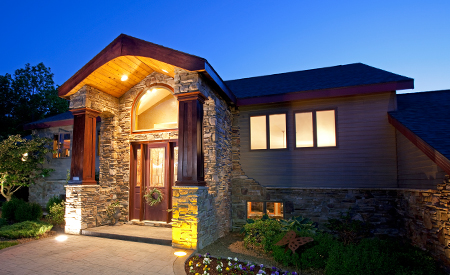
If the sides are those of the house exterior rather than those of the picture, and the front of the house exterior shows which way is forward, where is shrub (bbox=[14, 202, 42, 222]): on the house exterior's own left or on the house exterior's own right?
on the house exterior's own right

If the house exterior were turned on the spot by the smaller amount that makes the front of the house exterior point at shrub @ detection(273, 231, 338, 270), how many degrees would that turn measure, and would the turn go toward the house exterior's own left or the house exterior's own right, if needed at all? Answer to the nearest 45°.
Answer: approximately 90° to the house exterior's own left

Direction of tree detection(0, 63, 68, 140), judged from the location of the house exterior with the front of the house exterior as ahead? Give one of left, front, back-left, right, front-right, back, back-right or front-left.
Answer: right

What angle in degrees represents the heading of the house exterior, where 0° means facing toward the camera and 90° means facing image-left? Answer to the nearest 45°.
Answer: approximately 45°

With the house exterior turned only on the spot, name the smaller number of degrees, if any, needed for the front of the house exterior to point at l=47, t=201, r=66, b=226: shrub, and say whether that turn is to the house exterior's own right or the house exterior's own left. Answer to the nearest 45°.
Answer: approximately 45° to the house exterior's own right

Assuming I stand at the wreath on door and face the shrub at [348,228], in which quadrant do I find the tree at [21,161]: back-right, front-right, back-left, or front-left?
back-left
